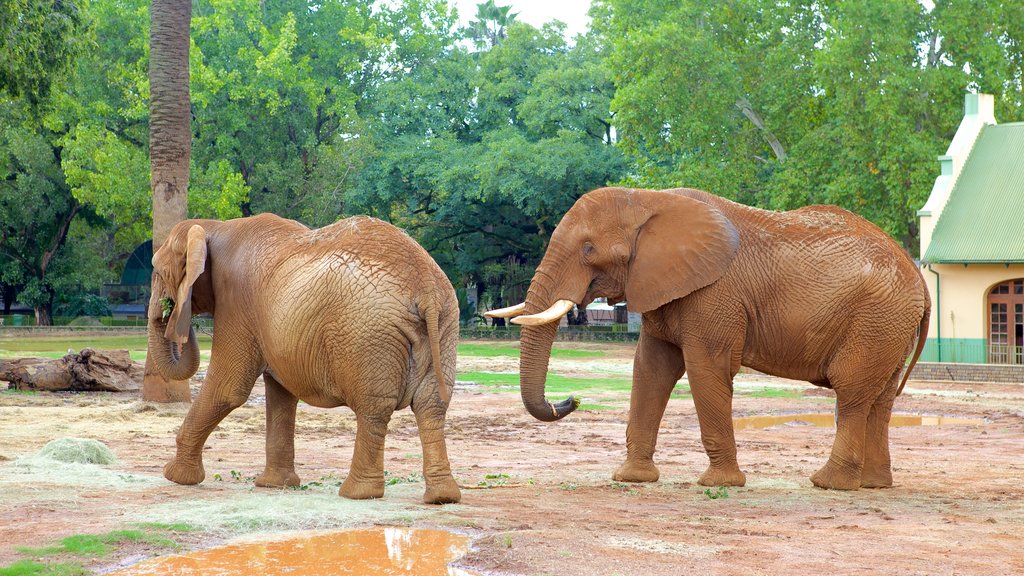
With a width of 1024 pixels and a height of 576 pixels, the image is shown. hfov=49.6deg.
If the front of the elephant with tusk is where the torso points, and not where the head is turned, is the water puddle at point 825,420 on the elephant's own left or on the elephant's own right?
on the elephant's own right

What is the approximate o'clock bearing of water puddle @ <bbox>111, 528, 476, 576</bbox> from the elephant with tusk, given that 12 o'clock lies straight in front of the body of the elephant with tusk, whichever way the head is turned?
The water puddle is roughly at 10 o'clock from the elephant with tusk.

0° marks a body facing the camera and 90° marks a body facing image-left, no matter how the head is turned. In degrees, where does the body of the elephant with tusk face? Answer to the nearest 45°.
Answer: approximately 90°

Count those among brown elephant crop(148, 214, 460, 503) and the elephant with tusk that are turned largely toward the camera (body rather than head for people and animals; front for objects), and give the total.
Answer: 0

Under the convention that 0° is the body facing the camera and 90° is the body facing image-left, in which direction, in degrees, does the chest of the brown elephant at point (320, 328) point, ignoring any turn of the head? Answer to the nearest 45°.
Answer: approximately 135°

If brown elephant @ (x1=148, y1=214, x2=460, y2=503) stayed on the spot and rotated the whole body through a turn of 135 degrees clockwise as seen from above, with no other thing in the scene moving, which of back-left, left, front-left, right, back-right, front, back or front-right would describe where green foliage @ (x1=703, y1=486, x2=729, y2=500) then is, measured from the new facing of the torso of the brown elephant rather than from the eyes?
front

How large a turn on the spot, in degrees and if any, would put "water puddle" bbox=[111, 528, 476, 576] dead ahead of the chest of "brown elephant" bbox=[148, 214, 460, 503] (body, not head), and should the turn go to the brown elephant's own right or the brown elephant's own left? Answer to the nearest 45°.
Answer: approximately 135° to the brown elephant's own left

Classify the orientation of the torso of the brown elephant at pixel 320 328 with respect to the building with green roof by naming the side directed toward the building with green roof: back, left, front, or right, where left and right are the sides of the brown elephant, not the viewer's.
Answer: right

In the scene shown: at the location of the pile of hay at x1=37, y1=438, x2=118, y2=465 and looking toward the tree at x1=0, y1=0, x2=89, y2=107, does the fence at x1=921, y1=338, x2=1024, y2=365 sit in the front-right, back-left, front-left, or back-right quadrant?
front-right

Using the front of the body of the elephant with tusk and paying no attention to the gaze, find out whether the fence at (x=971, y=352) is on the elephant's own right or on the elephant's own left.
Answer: on the elephant's own right

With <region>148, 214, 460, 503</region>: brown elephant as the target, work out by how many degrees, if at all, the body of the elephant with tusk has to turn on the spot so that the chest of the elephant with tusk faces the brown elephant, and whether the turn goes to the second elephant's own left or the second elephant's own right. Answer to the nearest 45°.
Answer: approximately 45° to the second elephant's own left

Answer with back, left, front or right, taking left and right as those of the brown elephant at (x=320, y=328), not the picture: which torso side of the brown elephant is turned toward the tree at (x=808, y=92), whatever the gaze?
right

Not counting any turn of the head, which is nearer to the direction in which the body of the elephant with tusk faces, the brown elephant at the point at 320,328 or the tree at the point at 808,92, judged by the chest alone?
the brown elephant

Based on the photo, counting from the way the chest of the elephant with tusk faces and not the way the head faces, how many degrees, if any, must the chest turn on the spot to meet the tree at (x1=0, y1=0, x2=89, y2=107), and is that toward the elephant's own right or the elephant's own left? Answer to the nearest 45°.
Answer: approximately 45° to the elephant's own right

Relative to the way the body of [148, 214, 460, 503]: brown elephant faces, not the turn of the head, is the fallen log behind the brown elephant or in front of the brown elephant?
in front
